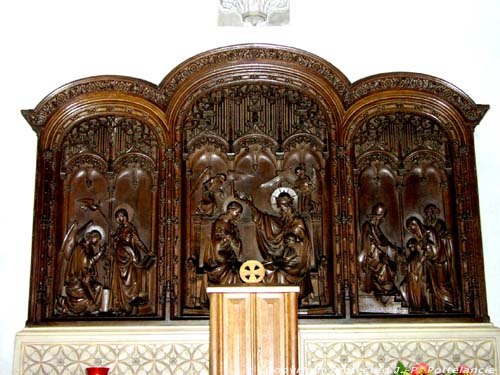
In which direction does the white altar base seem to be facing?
toward the camera

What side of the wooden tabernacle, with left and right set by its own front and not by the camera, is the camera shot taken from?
front
